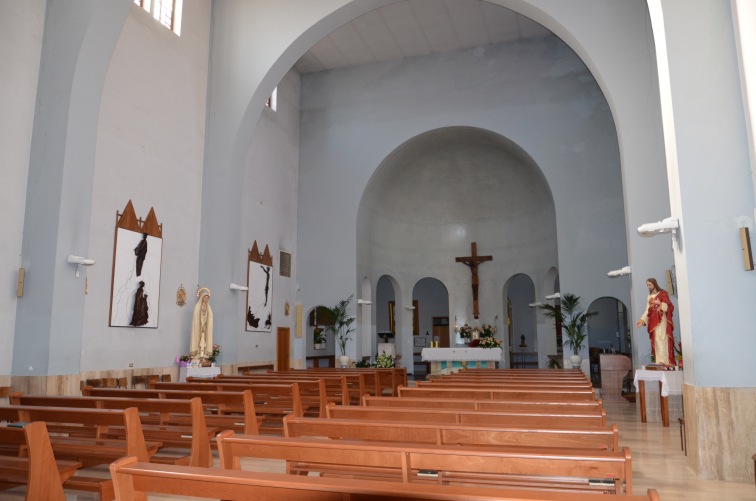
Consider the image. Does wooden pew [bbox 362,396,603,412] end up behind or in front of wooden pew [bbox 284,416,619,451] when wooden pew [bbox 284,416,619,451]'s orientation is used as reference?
in front

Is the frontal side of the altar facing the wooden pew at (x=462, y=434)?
yes

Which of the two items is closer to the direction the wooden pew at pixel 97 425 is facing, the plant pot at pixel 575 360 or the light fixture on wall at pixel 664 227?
the plant pot

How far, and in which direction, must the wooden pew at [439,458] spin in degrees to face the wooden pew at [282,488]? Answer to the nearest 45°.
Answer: approximately 135° to its left

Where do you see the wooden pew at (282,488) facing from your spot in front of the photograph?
facing away from the viewer

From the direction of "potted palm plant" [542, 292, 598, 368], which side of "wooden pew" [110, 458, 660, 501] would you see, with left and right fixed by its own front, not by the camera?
front

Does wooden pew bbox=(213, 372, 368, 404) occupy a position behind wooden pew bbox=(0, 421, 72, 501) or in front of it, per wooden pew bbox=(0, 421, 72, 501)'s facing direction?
in front

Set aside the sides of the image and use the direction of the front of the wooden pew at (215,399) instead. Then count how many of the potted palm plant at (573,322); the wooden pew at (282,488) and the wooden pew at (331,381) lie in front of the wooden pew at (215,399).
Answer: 2

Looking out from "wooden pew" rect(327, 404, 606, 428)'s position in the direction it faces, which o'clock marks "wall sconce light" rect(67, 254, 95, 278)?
The wall sconce light is roughly at 10 o'clock from the wooden pew.

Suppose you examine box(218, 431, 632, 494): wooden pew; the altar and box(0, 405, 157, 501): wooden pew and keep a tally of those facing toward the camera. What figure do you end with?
1

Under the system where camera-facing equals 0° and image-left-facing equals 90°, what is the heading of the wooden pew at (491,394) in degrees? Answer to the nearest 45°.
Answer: approximately 180°

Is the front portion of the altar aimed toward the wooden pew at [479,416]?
yes

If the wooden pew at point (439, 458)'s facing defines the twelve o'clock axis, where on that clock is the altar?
The altar is roughly at 12 o'clock from the wooden pew.

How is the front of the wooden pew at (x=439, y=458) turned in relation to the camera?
facing away from the viewer

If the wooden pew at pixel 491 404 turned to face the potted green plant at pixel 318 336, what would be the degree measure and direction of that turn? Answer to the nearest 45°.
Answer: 0° — it already faces it

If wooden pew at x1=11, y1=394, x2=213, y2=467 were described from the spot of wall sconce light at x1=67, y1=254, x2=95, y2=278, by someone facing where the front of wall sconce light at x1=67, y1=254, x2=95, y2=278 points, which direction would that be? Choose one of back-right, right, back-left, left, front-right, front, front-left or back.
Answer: front-right
